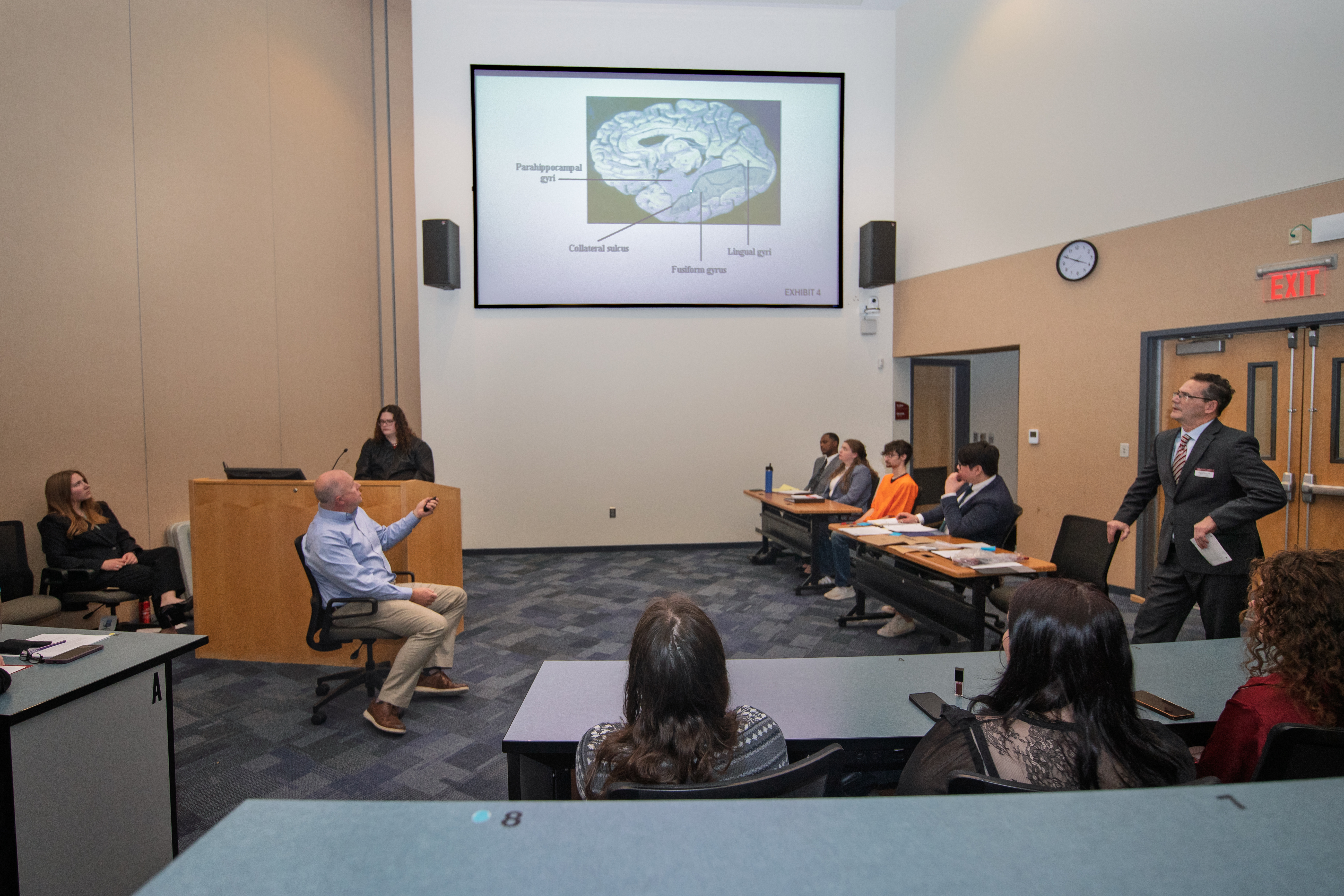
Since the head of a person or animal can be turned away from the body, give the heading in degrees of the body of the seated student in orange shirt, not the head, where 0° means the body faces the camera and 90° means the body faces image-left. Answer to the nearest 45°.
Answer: approximately 45°

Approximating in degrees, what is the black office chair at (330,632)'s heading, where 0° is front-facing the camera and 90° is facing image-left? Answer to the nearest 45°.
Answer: approximately 270°

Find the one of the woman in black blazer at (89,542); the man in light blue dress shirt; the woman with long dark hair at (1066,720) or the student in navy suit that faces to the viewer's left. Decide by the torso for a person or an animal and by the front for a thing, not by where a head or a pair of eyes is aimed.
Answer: the student in navy suit

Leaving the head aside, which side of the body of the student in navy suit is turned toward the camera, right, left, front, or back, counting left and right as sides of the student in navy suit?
left

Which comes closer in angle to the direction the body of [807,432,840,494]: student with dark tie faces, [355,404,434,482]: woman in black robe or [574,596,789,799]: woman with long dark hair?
the woman in black robe

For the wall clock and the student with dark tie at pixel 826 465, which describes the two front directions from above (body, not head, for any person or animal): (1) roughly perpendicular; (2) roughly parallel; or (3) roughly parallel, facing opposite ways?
roughly parallel

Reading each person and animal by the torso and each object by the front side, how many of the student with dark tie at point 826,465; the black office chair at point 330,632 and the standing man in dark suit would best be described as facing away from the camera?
0

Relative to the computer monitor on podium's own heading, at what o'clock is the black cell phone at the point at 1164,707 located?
The black cell phone is roughly at 5 o'clock from the computer monitor on podium.

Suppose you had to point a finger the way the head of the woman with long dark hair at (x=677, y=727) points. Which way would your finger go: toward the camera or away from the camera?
away from the camera

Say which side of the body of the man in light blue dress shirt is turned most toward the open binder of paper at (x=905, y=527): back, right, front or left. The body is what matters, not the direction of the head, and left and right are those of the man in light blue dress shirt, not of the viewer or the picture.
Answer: front

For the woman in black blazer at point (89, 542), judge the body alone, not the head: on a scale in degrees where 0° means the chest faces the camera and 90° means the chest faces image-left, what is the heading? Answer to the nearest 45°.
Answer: approximately 315°

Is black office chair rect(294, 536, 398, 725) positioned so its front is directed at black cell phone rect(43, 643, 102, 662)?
no

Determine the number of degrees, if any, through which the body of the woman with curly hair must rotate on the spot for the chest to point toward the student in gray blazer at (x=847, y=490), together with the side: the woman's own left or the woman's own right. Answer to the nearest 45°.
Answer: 0° — they already face them

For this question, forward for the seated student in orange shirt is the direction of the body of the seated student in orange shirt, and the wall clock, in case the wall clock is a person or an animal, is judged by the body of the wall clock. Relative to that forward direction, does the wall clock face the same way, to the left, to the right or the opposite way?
the same way

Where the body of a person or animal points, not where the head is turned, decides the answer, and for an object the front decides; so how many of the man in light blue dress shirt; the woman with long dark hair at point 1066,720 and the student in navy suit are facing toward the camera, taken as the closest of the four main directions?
0

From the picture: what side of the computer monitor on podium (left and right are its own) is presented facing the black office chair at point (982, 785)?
back
